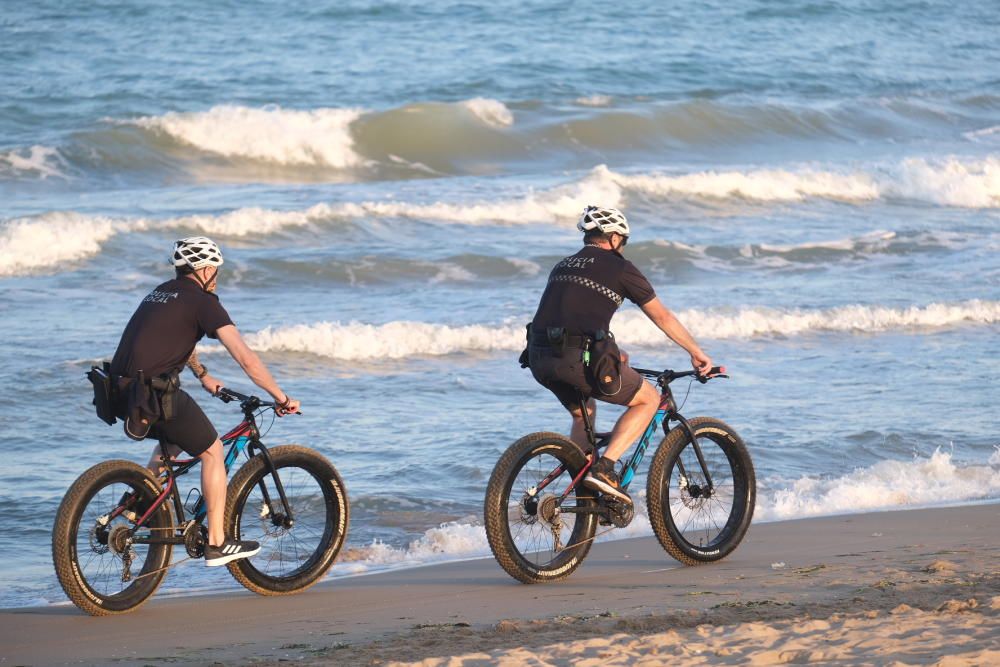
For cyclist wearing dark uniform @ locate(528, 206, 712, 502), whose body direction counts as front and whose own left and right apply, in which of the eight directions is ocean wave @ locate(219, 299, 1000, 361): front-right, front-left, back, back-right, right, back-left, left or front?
front-left

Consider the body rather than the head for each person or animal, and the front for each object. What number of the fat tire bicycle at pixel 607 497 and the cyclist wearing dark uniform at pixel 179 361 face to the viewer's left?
0

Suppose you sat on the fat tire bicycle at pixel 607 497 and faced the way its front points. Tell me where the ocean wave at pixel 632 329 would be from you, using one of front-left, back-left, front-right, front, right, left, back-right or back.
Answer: front-left

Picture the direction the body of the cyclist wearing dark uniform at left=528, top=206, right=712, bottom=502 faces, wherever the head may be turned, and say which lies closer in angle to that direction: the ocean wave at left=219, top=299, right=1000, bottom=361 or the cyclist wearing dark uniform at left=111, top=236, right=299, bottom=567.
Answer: the ocean wave

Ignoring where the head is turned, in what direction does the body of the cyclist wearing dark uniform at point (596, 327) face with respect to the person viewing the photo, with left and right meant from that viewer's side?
facing away from the viewer and to the right of the viewer

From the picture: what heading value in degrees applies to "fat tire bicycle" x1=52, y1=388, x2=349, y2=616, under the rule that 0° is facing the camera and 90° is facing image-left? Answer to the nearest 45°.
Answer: approximately 225°

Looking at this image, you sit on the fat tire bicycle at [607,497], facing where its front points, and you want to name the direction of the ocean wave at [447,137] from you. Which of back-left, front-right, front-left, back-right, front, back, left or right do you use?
front-left

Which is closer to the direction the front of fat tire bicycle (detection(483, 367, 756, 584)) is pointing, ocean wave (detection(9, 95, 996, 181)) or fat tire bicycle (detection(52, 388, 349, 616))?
the ocean wave

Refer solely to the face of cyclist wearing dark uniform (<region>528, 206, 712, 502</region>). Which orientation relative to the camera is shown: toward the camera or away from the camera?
away from the camera

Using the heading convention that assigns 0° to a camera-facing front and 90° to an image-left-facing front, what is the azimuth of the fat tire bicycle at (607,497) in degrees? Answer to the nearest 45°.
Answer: approximately 225°

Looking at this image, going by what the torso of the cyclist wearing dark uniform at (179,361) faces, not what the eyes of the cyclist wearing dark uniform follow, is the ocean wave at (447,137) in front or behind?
in front

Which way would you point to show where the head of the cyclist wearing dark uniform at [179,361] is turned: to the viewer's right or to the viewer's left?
to the viewer's right

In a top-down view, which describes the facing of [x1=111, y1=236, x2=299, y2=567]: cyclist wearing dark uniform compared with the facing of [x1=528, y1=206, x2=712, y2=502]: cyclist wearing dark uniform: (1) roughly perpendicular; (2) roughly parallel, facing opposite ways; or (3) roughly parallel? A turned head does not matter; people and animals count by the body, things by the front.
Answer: roughly parallel
